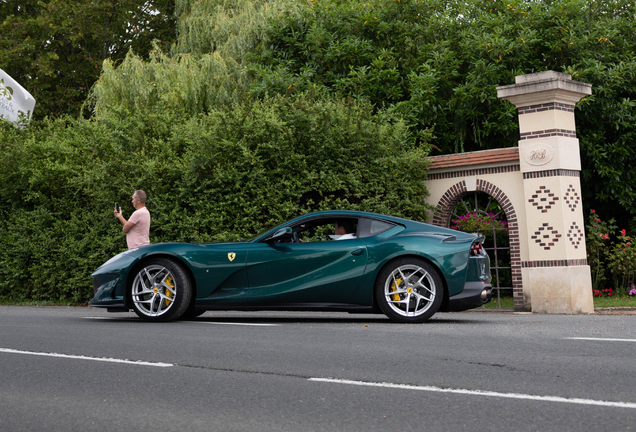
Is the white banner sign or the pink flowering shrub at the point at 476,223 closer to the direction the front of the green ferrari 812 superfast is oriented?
the white banner sign

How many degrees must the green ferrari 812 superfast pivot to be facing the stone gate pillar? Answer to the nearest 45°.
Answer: approximately 135° to its right

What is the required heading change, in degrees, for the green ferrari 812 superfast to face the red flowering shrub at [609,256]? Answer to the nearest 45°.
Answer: approximately 135° to its right

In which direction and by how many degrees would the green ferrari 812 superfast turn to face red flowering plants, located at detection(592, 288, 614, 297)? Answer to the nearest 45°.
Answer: approximately 135° to its right

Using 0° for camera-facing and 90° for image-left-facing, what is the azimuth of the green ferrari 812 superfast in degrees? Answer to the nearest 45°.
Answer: approximately 90°

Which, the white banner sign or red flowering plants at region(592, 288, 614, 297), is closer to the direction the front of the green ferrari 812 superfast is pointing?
the white banner sign

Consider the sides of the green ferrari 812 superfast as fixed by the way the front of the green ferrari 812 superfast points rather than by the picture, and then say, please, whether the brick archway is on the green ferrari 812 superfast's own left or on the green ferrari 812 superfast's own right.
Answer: on the green ferrari 812 superfast's own right
